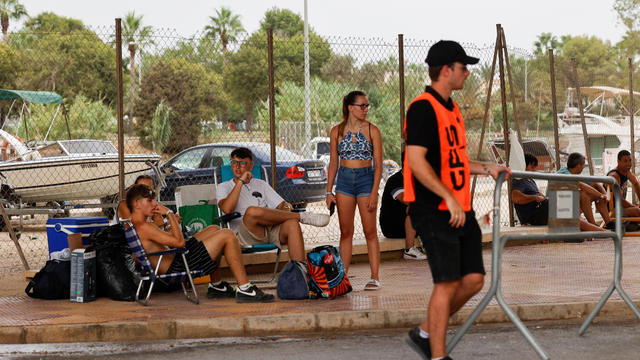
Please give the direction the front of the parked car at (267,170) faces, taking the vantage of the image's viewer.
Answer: facing away from the viewer and to the left of the viewer

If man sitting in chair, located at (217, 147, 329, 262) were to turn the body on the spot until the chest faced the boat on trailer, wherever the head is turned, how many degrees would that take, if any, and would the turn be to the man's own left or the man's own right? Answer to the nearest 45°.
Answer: approximately 180°

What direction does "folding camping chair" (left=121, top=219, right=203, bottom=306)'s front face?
to the viewer's right

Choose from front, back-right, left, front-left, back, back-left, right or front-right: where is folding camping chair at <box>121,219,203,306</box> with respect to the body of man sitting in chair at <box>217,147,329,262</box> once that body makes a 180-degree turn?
left

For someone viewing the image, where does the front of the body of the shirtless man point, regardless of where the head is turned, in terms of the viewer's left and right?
facing to the right of the viewer

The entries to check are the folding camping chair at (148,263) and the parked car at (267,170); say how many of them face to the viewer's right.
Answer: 1

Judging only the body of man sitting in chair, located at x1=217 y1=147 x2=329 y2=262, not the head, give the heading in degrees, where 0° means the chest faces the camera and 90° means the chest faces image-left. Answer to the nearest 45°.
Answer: approximately 315°

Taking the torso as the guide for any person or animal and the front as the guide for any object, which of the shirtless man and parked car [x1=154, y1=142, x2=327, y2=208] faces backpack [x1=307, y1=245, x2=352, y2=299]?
the shirtless man

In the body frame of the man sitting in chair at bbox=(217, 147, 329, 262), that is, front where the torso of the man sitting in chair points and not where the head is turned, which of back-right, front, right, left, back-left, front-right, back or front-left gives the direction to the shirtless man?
right

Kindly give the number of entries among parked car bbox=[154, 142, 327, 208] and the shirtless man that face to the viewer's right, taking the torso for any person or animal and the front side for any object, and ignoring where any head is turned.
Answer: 1

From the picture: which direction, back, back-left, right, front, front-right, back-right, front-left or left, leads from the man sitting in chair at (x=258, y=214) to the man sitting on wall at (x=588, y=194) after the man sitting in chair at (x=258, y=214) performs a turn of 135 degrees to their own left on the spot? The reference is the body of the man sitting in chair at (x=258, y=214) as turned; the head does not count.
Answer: front-right

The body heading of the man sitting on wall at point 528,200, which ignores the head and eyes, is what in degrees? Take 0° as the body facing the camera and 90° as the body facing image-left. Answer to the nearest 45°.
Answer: approximately 315°

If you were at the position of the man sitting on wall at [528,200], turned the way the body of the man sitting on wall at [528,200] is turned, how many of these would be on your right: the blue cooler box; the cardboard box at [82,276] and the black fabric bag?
3

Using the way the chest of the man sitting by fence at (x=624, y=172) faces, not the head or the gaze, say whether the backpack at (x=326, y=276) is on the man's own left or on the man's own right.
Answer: on the man's own right

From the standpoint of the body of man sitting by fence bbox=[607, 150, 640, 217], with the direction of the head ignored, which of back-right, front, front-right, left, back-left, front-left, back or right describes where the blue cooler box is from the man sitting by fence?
right
